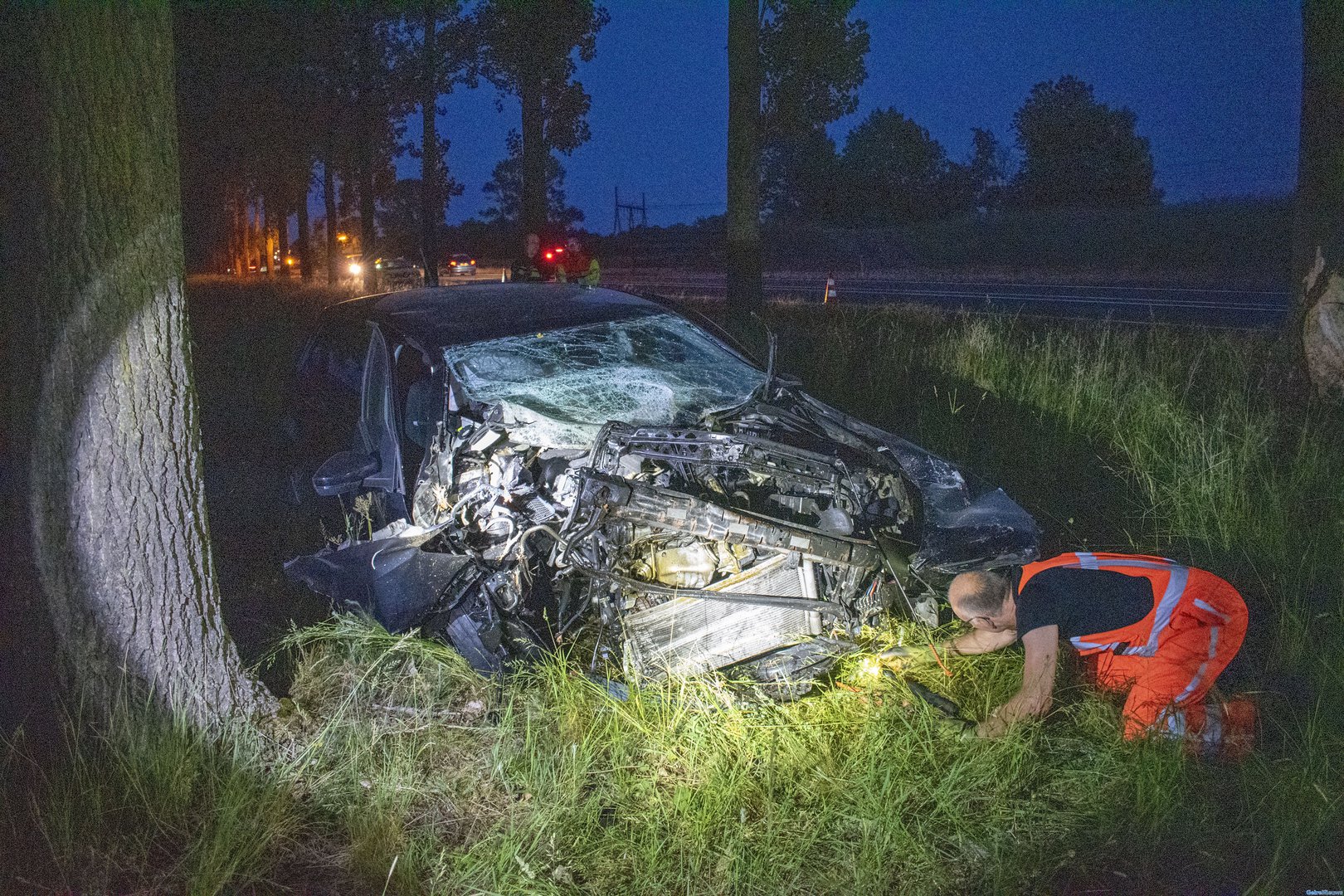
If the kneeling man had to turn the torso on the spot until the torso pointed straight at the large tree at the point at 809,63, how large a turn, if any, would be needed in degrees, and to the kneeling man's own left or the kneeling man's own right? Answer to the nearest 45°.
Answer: approximately 90° to the kneeling man's own right

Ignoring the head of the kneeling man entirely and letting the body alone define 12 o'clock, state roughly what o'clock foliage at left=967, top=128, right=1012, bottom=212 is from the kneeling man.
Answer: The foliage is roughly at 3 o'clock from the kneeling man.

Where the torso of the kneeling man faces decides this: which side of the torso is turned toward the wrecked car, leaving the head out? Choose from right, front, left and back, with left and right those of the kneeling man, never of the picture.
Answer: front

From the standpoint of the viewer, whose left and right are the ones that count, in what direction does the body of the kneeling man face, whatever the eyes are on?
facing to the left of the viewer

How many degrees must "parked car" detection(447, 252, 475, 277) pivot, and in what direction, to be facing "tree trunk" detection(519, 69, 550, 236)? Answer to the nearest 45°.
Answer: approximately 180°

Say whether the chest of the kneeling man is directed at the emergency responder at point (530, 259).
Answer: no

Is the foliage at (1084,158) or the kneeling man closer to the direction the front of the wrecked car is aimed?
the kneeling man

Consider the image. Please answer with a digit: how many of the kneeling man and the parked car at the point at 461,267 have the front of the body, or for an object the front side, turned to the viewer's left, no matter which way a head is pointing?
1

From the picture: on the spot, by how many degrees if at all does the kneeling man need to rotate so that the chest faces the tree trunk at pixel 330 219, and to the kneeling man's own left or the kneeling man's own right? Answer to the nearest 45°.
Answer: approximately 45° to the kneeling man's own right

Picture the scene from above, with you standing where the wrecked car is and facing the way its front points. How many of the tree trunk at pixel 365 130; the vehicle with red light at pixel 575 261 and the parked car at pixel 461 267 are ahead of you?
0
